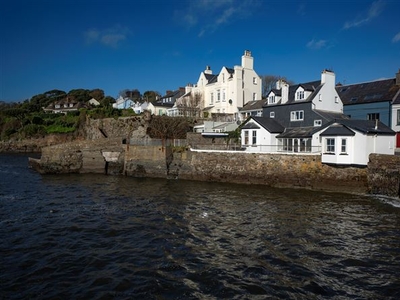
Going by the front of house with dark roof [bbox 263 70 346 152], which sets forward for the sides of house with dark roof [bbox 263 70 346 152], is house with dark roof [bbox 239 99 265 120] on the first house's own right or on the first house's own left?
on the first house's own right

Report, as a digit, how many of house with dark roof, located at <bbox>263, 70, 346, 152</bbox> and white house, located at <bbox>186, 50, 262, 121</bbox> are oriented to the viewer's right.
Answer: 0

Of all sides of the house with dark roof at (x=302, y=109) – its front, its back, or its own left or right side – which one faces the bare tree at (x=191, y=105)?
right

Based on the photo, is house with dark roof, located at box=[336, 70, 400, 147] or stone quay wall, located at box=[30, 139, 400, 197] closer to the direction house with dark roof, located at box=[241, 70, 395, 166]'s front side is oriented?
the stone quay wall

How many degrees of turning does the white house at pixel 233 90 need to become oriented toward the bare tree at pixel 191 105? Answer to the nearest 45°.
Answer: approximately 45° to its right

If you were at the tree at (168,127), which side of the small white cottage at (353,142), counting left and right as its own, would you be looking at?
right

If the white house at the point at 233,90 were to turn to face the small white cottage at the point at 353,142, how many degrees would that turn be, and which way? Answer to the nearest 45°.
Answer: approximately 45° to its left

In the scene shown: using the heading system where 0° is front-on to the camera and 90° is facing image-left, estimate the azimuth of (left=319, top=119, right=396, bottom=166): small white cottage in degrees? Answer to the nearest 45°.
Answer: approximately 45°

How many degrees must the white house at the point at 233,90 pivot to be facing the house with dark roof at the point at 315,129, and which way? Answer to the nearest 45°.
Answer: approximately 45° to its left

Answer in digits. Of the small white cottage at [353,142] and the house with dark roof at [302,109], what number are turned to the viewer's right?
0

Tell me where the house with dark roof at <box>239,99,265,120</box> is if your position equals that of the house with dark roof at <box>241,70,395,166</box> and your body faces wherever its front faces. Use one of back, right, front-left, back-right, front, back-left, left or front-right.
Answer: right

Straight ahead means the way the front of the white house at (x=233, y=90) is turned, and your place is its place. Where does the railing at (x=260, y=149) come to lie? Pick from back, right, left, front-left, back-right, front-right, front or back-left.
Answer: front-left

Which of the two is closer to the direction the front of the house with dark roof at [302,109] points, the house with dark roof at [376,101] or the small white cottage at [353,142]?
the small white cottage
